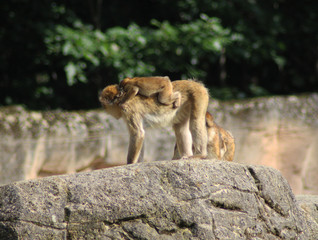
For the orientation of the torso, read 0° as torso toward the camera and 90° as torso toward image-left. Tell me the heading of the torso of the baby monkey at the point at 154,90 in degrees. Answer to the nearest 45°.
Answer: approximately 90°

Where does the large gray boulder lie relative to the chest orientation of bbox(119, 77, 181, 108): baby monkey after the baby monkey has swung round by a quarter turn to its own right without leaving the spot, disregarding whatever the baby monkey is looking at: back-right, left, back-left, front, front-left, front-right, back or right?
back

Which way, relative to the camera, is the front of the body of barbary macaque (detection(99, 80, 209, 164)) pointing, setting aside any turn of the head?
to the viewer's left

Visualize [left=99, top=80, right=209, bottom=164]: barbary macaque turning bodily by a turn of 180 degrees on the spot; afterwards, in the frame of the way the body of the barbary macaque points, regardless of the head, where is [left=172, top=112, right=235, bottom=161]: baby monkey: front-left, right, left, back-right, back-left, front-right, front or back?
front-left

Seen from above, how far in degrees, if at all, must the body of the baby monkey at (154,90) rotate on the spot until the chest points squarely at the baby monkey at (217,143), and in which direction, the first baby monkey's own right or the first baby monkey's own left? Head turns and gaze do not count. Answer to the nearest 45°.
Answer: approximately 135° to the first baby monkey's own right
